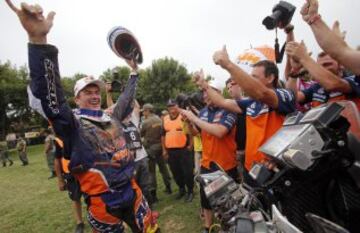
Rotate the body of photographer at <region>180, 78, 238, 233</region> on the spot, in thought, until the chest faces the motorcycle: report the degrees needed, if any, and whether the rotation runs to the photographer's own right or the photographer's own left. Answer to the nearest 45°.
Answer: approximately 45° to the photographer's own left

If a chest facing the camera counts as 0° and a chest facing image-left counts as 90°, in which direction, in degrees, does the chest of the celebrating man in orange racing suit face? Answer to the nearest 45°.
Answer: approximately 315°

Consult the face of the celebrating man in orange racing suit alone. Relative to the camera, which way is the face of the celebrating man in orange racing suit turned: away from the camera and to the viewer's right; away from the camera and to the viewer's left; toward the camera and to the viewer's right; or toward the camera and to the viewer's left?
toward the camera and to the viewer's right

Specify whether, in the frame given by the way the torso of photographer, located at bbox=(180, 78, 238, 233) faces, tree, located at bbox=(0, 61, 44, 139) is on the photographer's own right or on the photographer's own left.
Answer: on the photographer's own right

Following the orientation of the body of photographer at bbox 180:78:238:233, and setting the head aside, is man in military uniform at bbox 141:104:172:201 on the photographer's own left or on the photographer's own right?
on the photographer's own right

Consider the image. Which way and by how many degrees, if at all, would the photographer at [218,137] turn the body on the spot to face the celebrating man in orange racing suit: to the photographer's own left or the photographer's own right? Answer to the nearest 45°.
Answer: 0° — they already face them

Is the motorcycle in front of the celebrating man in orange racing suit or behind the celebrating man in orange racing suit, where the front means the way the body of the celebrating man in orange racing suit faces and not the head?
in front

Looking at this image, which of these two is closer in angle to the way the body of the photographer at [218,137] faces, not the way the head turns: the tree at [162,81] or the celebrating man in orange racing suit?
the celebrating man in orange racing suit

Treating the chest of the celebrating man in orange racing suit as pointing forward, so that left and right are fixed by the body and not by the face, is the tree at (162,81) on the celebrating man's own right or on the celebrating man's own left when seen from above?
on the celebrating man's own left
